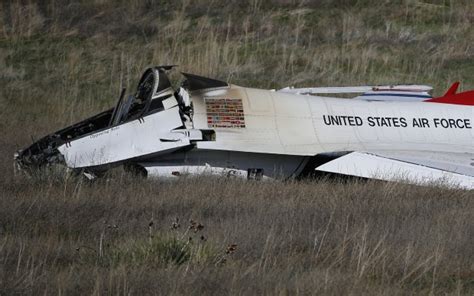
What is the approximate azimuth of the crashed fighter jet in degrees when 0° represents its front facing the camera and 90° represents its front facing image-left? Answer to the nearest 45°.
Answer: approximately 90°
